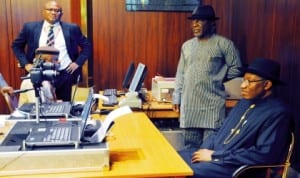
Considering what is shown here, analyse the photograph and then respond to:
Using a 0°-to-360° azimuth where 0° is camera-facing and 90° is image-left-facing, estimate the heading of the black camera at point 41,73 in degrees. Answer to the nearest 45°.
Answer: approximately 270°

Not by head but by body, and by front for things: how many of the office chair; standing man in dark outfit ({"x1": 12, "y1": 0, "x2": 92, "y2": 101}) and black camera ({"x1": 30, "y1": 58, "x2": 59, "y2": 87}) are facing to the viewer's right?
1

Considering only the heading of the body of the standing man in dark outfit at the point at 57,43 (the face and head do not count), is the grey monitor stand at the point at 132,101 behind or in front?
in front

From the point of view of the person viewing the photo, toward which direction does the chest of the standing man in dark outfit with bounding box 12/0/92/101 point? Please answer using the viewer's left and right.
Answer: facing the viewer

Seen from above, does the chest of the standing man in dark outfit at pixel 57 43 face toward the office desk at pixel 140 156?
yes

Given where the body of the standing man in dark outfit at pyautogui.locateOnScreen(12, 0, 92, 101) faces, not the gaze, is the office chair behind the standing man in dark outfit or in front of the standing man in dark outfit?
in front

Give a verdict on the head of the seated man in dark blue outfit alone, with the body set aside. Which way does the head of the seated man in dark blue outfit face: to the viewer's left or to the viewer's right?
to the viewer's left

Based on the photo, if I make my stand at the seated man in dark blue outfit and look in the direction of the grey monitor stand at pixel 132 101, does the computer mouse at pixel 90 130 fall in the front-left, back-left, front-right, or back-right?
front-left

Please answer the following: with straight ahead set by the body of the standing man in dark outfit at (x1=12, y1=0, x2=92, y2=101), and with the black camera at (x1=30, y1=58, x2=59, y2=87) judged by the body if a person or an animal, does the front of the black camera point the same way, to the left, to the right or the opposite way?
to the left

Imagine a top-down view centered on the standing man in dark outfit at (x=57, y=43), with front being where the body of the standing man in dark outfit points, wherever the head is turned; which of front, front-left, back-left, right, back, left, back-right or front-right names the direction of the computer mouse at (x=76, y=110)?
front

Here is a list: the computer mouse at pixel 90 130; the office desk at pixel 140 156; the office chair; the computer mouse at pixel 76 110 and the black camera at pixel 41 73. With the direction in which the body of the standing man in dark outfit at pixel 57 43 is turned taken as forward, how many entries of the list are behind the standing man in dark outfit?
0

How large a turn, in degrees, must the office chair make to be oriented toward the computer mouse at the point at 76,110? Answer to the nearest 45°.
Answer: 0° — it already faces it

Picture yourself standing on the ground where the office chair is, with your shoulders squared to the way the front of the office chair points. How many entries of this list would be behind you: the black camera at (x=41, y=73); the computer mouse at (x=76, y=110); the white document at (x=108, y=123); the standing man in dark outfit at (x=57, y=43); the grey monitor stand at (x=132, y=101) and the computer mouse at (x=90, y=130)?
0

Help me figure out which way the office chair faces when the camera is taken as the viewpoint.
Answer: facing to the left of the viewer
